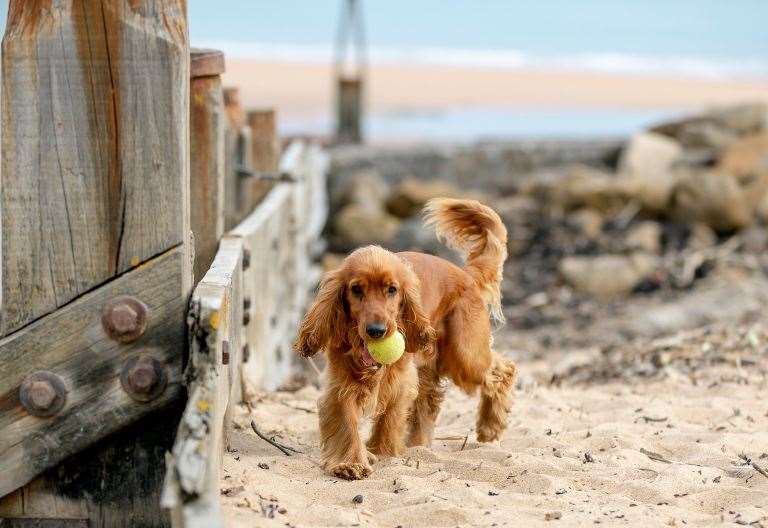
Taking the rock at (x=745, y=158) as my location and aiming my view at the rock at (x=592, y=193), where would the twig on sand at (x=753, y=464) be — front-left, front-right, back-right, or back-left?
front-left

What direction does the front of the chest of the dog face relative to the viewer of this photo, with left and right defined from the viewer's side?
facing the viewer and to the left of the viewer

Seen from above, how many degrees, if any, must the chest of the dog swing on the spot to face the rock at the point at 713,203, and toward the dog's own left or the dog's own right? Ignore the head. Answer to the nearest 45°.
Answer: approximately 180°

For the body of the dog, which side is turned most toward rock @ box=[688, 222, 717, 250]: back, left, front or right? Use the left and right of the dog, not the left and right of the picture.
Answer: back

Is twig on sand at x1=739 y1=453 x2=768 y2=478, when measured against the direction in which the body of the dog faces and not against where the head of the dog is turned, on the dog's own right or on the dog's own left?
on the dog's own left

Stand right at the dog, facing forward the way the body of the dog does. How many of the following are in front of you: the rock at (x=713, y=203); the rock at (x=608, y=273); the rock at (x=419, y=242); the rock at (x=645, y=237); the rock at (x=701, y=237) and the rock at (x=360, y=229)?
0

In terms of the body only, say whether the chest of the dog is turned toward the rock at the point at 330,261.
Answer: no

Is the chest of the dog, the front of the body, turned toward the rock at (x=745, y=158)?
no

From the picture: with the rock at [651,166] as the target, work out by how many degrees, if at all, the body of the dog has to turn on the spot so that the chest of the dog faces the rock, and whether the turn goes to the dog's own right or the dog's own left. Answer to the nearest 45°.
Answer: approximately 135° to the dog's own right

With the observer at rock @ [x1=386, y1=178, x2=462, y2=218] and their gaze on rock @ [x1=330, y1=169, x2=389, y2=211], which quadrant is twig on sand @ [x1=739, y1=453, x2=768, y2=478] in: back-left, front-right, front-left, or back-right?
back-left

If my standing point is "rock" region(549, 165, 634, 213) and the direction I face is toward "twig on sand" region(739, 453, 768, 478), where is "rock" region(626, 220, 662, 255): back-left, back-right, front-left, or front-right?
front-left

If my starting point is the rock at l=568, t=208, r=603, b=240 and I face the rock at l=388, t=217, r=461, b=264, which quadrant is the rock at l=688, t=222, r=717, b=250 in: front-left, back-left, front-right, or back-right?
back-left

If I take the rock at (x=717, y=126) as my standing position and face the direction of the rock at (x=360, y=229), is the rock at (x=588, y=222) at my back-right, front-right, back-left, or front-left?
front-left

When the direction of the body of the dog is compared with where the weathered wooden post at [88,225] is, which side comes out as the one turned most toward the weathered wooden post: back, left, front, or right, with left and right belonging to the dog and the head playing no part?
front

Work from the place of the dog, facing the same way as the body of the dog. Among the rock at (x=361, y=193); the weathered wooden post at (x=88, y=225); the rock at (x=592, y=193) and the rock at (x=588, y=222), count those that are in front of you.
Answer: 1

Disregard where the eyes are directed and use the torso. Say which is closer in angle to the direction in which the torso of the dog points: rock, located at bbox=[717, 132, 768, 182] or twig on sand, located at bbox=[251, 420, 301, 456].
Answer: the twig on sand

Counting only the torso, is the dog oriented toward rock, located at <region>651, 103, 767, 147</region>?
no

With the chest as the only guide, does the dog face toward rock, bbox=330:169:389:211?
no
